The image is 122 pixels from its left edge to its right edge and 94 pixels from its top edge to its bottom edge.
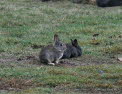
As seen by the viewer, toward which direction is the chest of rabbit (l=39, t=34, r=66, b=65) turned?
to the viewer's right
